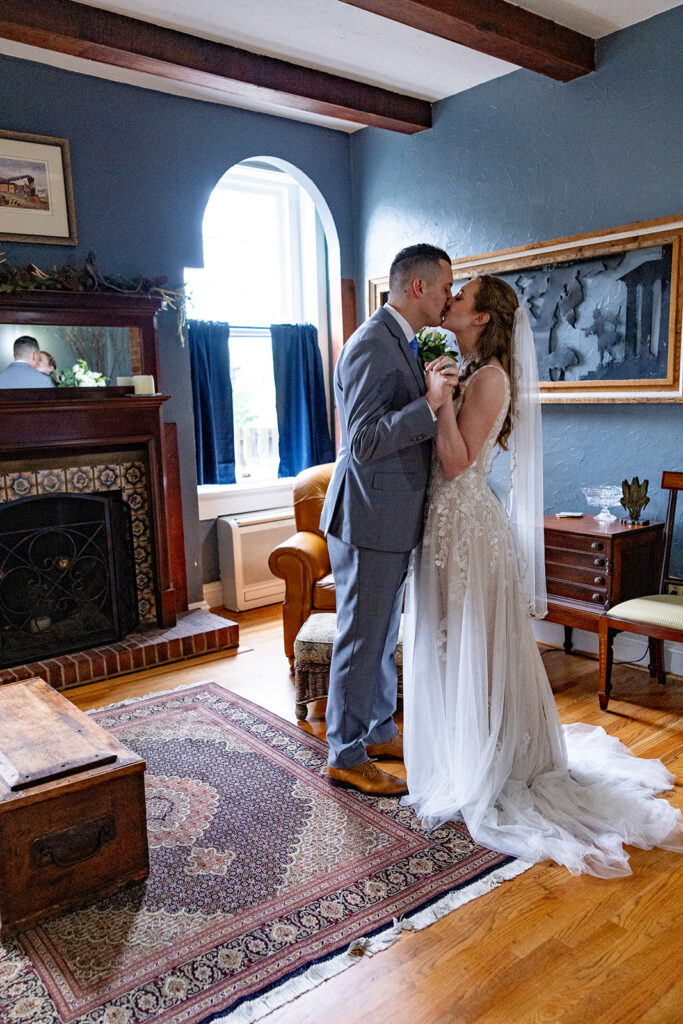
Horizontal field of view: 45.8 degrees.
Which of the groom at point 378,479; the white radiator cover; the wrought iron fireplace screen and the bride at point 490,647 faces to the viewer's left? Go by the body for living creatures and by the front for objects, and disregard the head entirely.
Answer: the bride

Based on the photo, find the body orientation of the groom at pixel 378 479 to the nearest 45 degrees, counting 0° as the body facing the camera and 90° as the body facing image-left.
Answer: approximately 270°

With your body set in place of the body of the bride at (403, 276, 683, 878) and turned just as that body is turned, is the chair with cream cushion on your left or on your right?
on your right

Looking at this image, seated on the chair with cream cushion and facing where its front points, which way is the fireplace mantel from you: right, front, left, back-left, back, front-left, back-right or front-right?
front-right

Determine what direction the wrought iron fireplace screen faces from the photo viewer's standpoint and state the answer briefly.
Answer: facing the viewer and to the right of the viewer

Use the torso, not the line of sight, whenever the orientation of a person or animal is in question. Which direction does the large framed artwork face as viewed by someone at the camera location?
facing the viewer and to the left of the viewer

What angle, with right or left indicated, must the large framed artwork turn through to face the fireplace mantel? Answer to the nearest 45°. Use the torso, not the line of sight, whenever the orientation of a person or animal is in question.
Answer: approximately 45° to its right

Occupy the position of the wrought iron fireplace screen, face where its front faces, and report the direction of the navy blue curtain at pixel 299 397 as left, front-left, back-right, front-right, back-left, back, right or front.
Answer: left

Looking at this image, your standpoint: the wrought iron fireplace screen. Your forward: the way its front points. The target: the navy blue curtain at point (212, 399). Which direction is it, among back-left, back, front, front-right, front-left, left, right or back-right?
left

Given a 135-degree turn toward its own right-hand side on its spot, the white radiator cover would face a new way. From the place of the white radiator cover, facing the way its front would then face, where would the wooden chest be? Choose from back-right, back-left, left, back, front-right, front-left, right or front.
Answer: left

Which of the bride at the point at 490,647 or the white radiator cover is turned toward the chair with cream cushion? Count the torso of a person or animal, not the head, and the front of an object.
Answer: the white radiator cover
